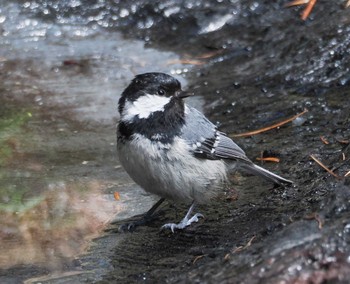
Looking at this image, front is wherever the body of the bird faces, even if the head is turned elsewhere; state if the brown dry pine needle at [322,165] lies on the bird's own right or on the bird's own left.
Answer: on the bird's own left

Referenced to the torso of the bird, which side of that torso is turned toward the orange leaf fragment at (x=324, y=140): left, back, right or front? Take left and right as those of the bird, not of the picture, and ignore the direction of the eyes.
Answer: back

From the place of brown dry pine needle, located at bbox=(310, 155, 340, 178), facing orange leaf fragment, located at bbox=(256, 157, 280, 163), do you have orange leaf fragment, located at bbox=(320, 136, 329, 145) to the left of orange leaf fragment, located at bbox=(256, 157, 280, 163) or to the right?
right

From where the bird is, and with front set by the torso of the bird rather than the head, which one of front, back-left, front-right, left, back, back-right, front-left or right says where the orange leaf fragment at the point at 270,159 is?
back

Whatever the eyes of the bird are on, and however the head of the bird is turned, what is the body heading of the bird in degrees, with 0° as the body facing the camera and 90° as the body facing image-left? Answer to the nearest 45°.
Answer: approximately 45°

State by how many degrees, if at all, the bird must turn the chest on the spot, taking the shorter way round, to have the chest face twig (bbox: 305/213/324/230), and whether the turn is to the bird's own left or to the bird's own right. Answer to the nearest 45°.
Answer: approximately 90° to the bird's own left
